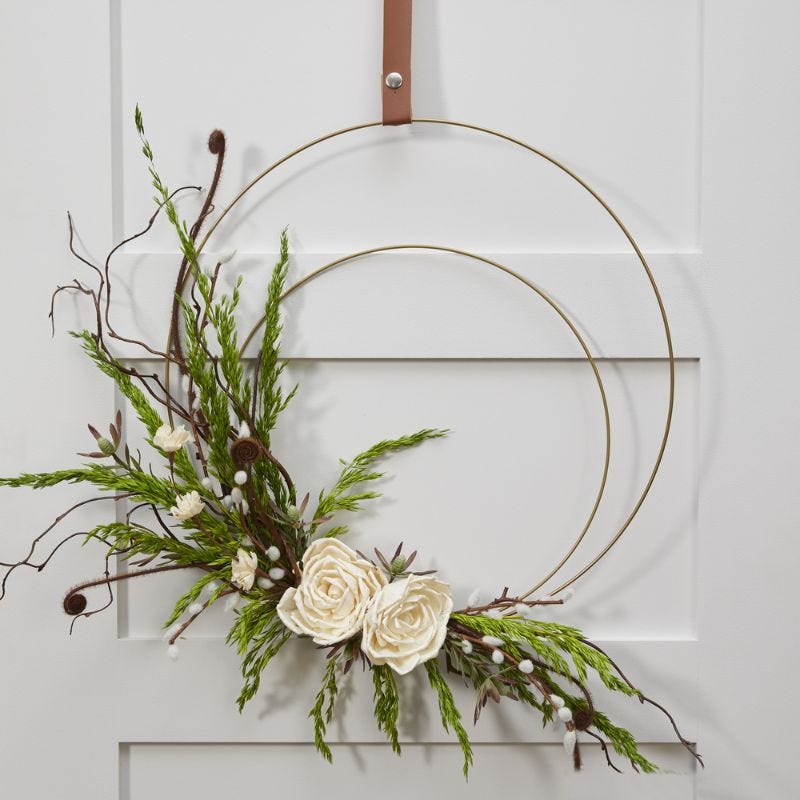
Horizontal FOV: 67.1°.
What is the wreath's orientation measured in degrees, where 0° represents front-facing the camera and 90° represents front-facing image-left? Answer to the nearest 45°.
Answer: approximately 0°
